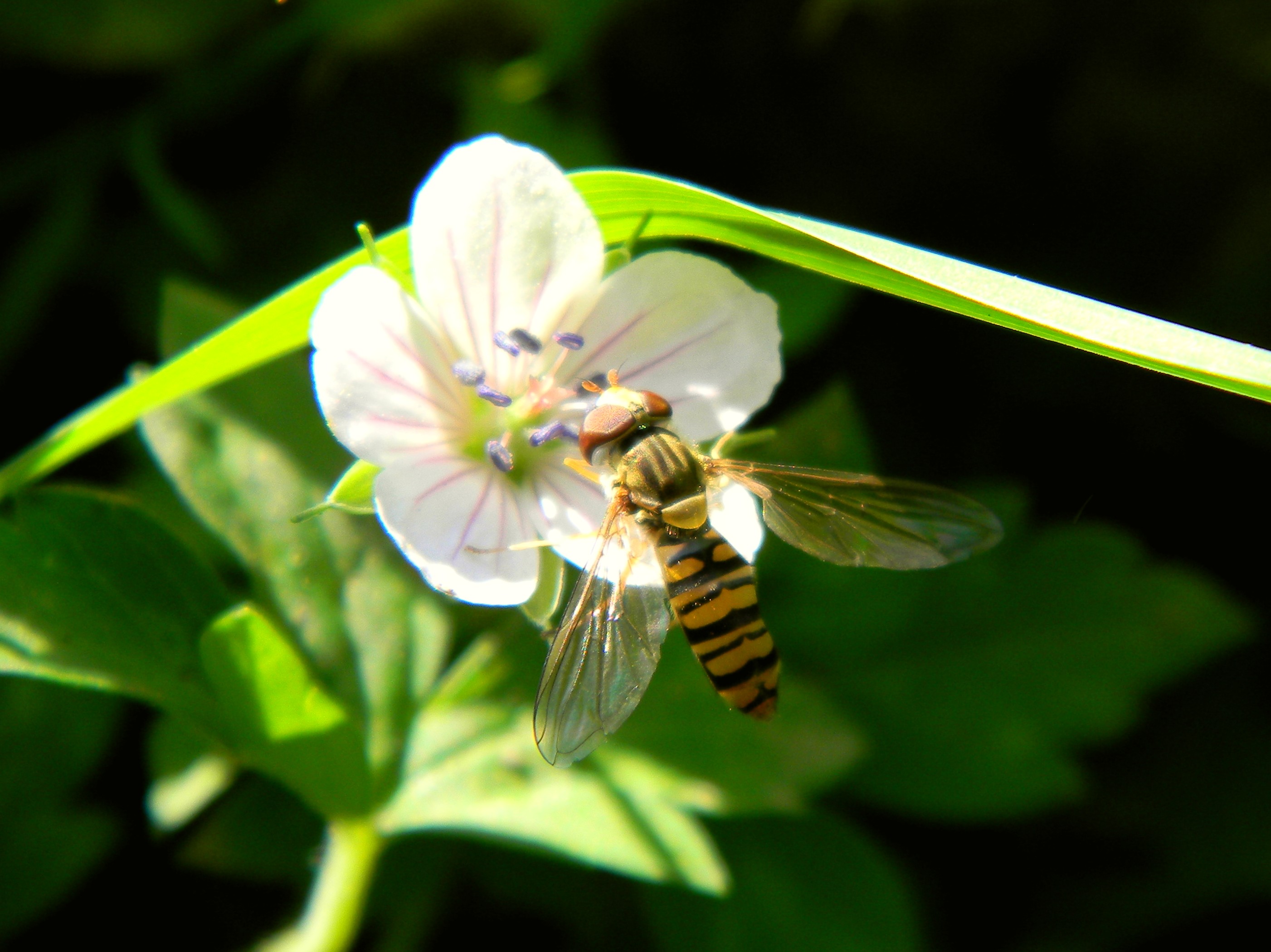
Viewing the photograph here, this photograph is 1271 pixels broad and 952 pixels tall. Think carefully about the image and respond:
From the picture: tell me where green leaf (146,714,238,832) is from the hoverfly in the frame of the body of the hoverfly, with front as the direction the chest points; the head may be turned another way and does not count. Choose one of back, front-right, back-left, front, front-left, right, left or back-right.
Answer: front-left

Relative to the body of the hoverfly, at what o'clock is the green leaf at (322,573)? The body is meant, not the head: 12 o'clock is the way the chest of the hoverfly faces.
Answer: The green leaf is roughly at 11 o'clock from the hoverfly.

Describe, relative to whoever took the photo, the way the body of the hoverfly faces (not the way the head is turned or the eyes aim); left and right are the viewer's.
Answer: facing away from the viewer and to the left of the viewer

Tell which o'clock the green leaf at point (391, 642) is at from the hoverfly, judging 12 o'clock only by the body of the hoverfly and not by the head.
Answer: The green leaf is roughly at 11 o'clock from the hoverfly.

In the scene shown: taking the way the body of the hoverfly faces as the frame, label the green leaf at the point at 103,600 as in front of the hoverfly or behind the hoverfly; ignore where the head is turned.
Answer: in front
